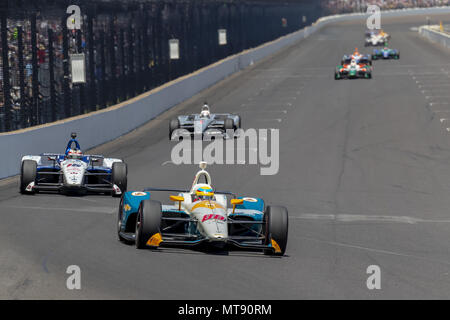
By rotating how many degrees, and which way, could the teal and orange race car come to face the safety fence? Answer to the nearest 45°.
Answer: approximately 180°

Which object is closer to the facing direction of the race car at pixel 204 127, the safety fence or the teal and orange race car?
the teal and orange race car

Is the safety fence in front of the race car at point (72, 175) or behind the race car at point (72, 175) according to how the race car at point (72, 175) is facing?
behind

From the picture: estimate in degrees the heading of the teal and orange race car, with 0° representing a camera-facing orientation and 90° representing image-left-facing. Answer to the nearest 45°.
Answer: approximately 0°

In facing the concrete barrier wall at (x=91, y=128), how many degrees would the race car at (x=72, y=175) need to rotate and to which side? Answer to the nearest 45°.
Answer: approximately 180°

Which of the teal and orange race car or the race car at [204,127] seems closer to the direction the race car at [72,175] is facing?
the teal and orange race car

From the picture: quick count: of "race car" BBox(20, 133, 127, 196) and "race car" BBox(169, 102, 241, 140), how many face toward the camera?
2

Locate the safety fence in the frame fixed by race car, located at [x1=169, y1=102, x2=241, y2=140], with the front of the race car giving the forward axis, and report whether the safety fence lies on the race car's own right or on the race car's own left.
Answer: on the race car's own right

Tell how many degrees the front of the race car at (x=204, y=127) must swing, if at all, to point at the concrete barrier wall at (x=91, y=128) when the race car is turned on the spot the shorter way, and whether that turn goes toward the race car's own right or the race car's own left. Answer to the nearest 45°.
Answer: approximately 90° to the race car's own right

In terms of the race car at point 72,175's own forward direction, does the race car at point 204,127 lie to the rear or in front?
to the rear

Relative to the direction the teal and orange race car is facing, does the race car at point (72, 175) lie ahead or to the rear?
to the rear

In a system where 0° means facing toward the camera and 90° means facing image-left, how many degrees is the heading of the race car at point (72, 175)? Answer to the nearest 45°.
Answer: approximately 0°
